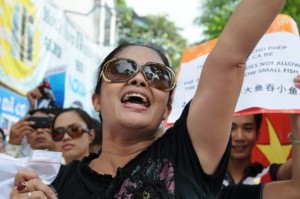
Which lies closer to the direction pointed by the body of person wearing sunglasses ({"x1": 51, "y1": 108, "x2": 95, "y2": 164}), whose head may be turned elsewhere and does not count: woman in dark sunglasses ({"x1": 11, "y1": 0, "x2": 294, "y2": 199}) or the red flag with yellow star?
the woman in dark sunglasses

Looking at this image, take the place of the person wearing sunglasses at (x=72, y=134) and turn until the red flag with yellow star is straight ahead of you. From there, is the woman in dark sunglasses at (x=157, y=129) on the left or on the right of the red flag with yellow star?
right

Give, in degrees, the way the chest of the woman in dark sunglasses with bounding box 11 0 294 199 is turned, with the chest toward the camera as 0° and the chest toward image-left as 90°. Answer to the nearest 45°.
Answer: approximately 0°

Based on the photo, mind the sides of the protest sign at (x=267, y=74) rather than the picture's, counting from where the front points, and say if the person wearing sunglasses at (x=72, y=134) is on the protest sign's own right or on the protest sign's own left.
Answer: on the protest sign's own right

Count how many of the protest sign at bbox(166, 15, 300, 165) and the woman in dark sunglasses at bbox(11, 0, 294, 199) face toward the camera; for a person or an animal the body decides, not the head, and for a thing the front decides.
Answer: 2

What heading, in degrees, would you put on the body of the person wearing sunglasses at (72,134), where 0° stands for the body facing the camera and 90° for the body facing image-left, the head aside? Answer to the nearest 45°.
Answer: approximately 45°

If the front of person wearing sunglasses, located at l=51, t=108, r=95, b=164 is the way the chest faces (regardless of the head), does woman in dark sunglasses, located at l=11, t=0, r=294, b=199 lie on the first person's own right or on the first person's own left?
on the first person's own left

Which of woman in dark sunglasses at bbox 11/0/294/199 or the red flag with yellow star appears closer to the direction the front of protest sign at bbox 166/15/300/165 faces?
the woman in dark sunglasses

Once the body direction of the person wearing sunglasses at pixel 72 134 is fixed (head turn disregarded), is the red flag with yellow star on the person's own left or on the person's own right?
on the person's own left

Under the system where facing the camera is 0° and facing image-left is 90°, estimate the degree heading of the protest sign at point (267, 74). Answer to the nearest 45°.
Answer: approximately 0°

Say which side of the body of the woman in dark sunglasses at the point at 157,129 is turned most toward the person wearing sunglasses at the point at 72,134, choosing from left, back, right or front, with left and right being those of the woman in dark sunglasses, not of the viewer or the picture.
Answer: back

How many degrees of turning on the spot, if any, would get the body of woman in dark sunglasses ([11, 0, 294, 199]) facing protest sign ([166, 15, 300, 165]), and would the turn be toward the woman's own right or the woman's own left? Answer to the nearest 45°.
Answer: approximately 135° to the woman's own left
